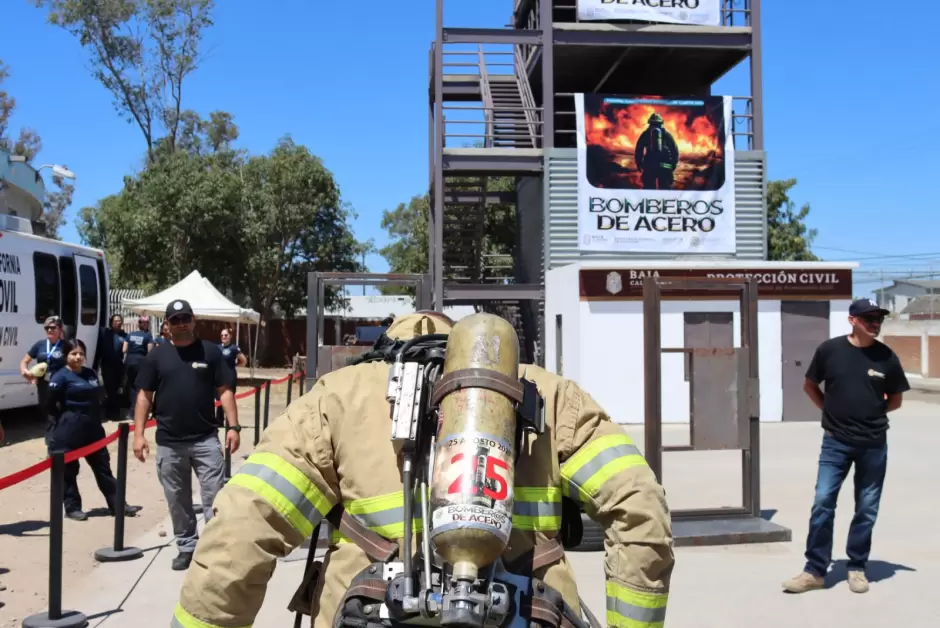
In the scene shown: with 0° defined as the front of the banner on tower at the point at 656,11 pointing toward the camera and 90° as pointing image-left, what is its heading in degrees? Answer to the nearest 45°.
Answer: approximately 0°

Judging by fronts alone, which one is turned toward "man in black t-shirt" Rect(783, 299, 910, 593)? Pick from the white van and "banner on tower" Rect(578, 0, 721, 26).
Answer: the banner on tower

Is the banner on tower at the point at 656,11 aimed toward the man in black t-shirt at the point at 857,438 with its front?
yes

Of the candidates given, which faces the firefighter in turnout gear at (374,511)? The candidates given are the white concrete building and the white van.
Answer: the white concrete building

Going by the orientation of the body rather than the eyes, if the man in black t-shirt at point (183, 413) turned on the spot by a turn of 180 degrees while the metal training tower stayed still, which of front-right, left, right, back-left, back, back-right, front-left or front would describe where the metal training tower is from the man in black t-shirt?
front-right

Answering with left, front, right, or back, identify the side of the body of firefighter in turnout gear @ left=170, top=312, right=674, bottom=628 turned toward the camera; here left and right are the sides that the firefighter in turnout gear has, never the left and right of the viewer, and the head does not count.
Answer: back

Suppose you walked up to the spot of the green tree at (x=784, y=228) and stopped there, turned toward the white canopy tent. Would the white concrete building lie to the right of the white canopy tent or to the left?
left

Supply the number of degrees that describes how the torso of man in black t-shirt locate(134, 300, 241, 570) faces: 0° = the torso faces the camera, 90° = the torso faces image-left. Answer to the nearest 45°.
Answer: approximately 0°

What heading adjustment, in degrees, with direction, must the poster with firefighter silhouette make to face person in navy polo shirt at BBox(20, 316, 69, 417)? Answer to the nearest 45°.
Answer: approximately 45° to its right
